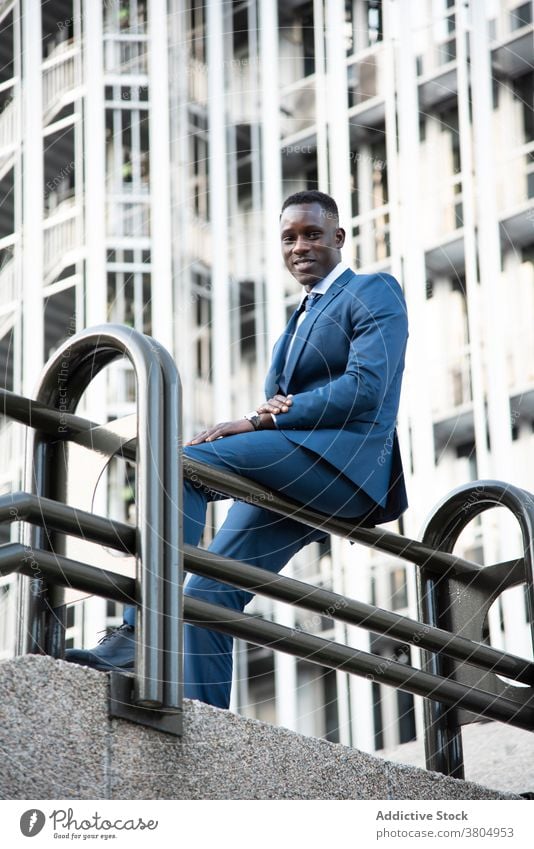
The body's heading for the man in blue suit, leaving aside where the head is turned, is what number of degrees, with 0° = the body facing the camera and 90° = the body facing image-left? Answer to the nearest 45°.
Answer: approximately 90°

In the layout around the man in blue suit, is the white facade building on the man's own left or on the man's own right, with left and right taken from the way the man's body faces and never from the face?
on the man's own right
